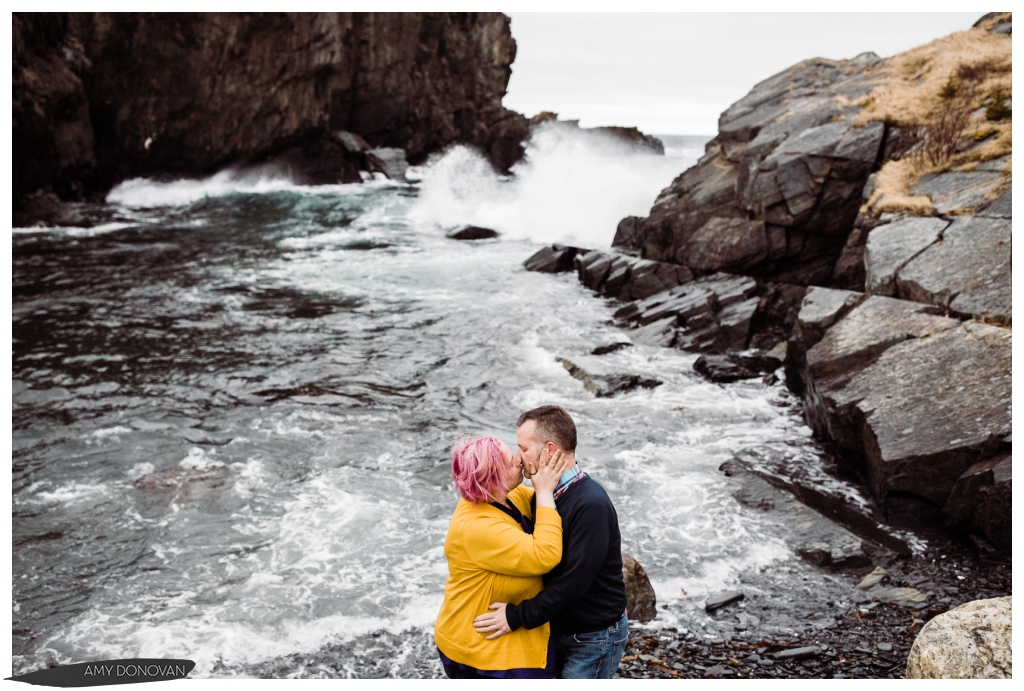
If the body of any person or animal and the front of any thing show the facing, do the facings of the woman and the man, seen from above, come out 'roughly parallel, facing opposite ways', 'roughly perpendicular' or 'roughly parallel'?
roughly parallel, facing opposite ways

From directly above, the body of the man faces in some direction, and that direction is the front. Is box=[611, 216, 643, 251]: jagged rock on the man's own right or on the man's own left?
on the man's own right

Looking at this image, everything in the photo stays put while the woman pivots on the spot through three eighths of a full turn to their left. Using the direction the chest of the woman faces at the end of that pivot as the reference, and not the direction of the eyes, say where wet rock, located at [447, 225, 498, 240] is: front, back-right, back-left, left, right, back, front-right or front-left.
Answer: front-right

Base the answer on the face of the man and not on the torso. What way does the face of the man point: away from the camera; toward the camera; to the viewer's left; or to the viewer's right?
to the viewer's left

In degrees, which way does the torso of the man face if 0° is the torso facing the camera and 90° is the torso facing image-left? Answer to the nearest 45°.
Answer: approximately 90°

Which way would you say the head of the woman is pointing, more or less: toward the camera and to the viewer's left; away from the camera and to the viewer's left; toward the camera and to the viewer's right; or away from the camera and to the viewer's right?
away from the camera and to the viewer's right

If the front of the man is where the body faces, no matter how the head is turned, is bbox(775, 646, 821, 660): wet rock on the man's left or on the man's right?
on the man's right

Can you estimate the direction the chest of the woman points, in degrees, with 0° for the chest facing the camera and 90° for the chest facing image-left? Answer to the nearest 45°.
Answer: approximately 270°

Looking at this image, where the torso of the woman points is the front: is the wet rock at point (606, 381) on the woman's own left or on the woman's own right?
on the woman's own left

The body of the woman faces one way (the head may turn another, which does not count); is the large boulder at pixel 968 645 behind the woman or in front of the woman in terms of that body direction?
in front

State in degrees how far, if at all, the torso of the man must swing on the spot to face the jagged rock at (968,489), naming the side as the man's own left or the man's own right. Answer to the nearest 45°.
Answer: approximately 135° to the man's own right
